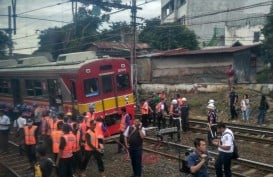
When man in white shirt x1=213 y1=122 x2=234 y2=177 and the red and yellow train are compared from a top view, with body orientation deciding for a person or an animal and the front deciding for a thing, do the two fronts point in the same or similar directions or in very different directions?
very different directions

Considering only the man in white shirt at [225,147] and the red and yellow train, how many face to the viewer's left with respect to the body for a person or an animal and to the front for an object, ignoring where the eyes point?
1

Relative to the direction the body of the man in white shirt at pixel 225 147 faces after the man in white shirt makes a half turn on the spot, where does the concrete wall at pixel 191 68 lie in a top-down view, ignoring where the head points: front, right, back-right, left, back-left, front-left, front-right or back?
left

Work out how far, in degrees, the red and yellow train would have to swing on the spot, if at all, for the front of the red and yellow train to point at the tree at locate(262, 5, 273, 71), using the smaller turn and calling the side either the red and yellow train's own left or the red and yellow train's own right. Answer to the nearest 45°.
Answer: approximately 90° to the red and yellow train's own left

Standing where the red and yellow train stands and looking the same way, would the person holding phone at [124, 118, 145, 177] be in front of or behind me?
in front

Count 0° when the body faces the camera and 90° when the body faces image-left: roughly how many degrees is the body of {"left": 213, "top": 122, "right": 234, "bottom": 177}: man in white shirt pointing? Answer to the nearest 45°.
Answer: approximately 90°

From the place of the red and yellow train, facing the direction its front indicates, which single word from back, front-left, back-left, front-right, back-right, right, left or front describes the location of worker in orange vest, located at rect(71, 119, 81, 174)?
front-right

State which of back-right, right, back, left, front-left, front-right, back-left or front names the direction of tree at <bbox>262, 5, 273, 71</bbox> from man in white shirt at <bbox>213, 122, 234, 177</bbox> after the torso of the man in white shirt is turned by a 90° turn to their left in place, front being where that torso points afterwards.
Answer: back

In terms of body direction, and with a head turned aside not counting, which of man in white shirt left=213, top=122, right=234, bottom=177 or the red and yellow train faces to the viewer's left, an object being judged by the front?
the man in white shirt

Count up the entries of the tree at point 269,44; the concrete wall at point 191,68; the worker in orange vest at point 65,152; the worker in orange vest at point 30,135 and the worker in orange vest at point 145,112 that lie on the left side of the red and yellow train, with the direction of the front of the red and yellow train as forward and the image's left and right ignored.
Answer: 3

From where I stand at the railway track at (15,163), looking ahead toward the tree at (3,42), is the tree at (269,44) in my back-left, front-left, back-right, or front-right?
front-right

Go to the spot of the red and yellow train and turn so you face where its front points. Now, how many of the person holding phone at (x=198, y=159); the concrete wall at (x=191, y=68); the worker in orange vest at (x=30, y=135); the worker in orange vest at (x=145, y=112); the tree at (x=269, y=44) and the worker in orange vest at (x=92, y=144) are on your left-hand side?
3

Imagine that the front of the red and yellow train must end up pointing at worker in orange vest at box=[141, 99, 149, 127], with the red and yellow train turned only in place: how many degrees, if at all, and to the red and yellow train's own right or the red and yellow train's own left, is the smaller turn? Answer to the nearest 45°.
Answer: approximately 90° to the red and yellow train's own left
